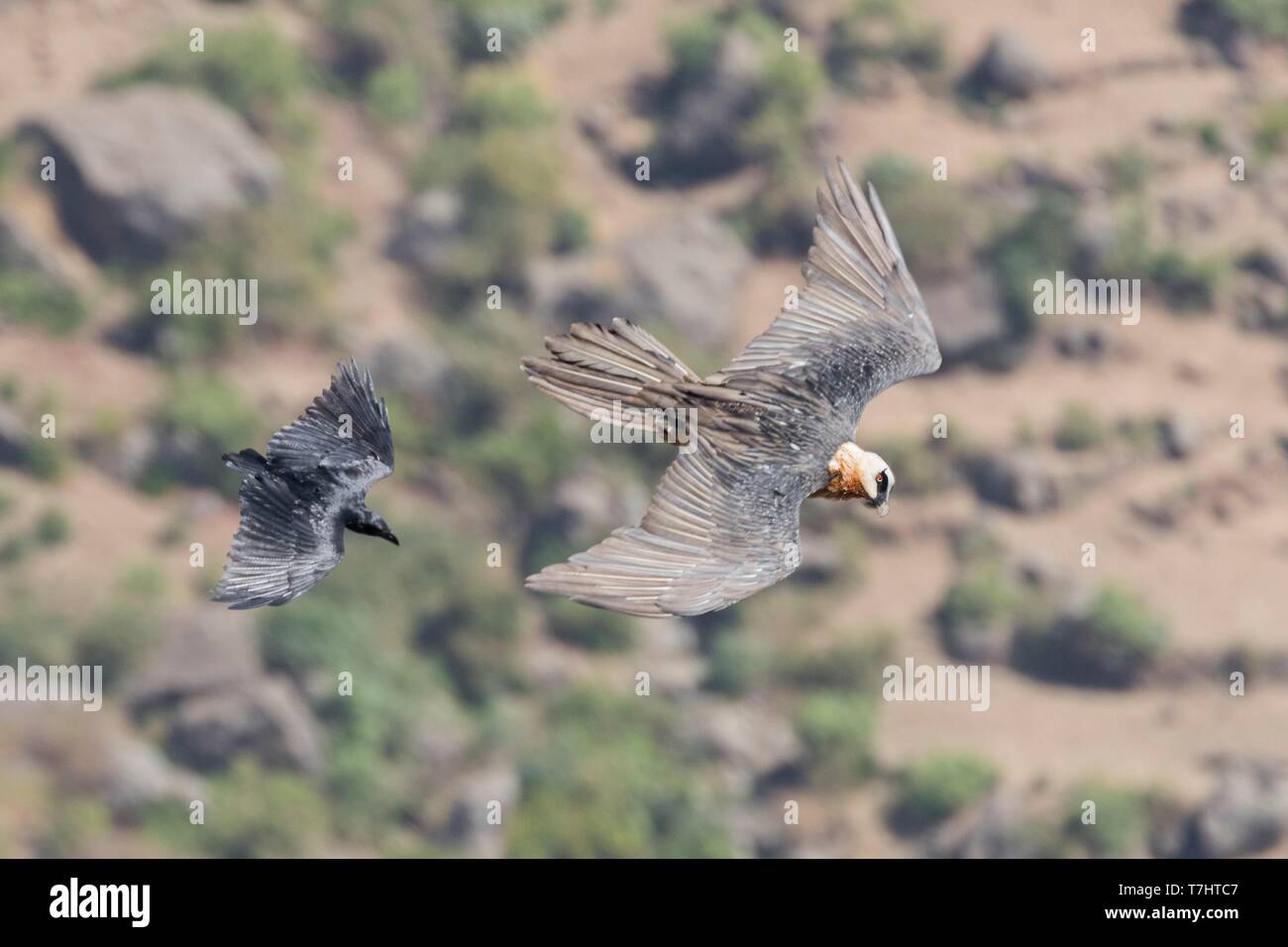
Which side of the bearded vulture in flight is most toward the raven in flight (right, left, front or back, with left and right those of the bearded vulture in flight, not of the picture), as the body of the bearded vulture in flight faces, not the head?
back

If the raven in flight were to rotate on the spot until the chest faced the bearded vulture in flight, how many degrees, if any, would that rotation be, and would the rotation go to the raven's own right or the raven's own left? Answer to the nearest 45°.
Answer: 0° — it already faces it

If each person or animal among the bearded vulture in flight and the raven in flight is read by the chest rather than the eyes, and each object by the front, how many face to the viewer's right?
2

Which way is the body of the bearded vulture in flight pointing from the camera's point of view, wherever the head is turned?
to the viewer's right

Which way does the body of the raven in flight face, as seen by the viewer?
to the viewer's right
